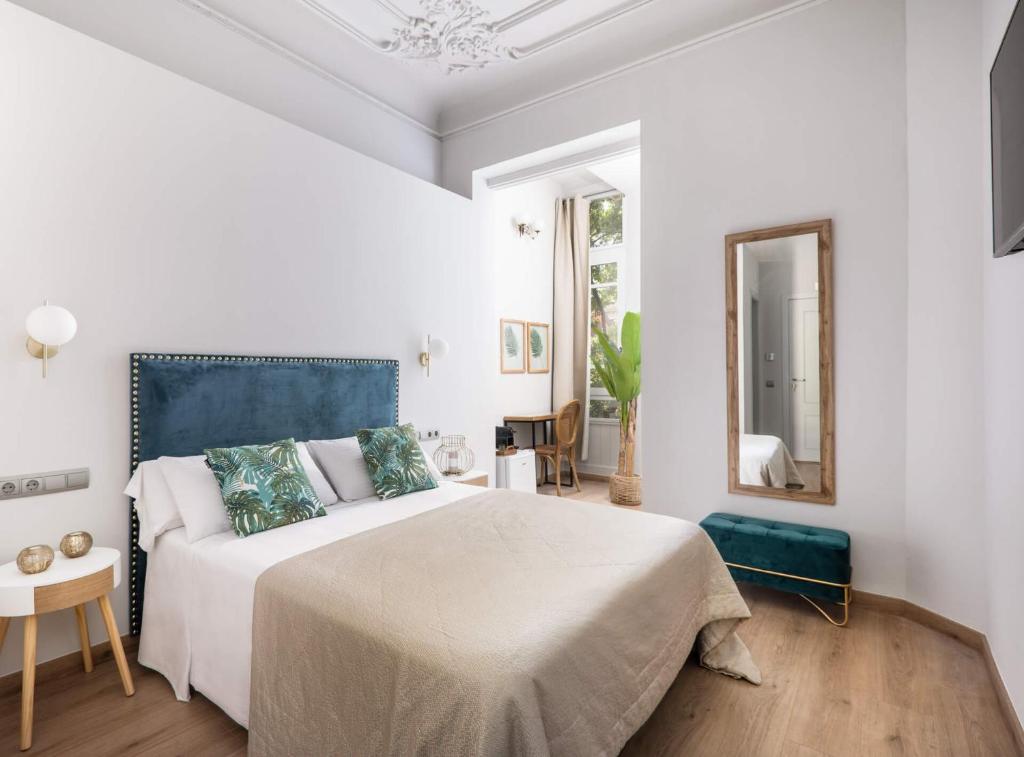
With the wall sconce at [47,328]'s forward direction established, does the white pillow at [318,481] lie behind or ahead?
ahead

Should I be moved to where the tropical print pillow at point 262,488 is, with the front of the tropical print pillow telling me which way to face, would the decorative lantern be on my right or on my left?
on my left

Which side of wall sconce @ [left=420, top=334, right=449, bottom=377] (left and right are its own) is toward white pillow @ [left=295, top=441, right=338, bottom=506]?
right

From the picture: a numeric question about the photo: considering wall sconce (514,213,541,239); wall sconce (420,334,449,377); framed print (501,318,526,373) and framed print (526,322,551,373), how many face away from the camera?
0

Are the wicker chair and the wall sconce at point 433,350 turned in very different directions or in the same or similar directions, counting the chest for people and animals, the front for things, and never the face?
very different directions

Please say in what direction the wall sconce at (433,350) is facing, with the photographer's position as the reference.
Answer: facing the viewer and to the right of the viewer

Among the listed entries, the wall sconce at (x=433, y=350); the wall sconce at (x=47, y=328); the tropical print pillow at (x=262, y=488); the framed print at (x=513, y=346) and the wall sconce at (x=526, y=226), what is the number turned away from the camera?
0

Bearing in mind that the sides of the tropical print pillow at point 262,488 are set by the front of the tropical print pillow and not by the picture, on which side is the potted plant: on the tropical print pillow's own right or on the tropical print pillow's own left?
on the tropical print pillow's own left

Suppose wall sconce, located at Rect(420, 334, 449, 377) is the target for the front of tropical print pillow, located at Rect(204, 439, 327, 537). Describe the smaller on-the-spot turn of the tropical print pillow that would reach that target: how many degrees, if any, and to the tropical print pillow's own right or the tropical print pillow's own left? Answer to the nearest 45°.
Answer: approximately 90° to the tropical print pillow's own left

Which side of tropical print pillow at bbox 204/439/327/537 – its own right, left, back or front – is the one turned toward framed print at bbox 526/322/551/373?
left

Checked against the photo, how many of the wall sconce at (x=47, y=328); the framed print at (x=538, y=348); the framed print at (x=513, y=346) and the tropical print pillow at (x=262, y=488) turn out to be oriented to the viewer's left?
0

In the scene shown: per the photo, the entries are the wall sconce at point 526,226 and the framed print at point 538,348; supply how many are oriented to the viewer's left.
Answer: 0

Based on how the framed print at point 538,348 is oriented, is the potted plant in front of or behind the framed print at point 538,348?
in front

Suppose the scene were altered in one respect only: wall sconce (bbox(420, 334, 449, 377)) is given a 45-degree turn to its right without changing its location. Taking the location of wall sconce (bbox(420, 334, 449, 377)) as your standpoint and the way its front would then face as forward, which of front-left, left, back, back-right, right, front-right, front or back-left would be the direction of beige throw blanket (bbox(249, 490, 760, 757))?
front

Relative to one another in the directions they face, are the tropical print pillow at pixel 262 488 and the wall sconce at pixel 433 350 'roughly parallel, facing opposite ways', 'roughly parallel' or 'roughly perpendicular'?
roughly parallel
